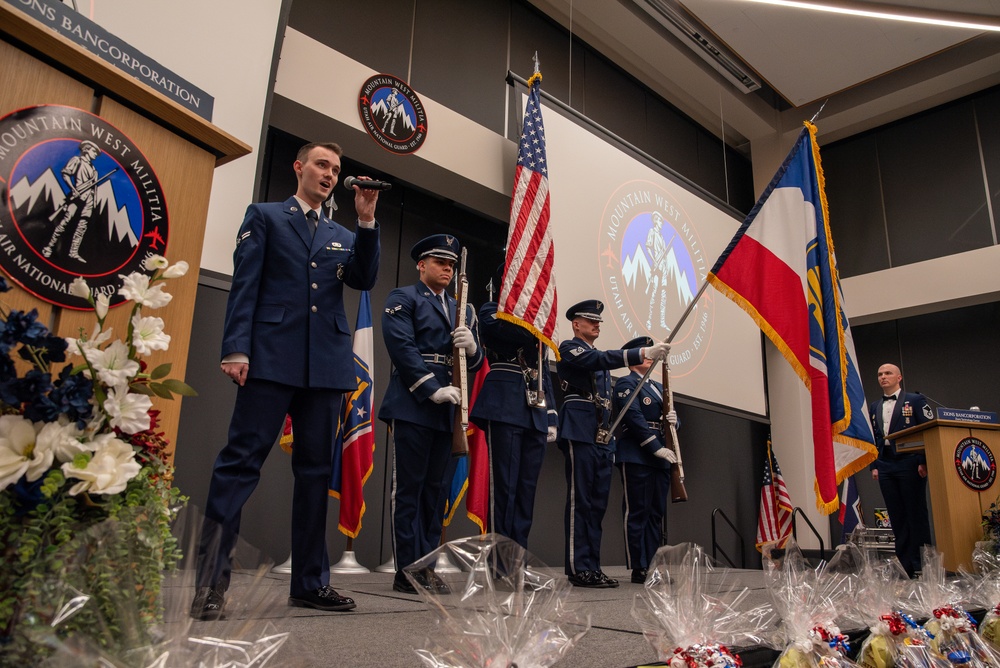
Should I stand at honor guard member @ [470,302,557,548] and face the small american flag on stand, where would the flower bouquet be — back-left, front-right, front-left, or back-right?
back-right

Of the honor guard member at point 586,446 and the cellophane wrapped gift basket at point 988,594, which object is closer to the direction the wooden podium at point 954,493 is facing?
the cellophane wrapped gift basket

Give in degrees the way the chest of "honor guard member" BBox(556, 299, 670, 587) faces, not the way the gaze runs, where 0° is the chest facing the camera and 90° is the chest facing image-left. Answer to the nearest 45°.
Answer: approximately 315°

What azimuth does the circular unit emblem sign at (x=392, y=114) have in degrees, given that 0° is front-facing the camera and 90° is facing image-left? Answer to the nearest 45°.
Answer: approximately 315°

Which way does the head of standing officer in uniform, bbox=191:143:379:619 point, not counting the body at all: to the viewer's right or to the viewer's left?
to the viewer's right

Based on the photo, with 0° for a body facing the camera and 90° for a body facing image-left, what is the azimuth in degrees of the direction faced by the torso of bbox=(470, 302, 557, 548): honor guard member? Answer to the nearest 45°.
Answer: approximately 315°

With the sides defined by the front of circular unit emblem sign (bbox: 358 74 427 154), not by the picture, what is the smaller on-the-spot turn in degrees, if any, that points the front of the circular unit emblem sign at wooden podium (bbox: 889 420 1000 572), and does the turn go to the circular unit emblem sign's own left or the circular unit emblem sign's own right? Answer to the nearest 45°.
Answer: approximately 45° to the circular unit emblem sign's own left

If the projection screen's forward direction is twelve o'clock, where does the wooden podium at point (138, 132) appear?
The wooden podium is roughly at 2 o'clock from the projection screen.

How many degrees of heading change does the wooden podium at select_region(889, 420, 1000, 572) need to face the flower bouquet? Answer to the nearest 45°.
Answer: approximately 45° to its right
